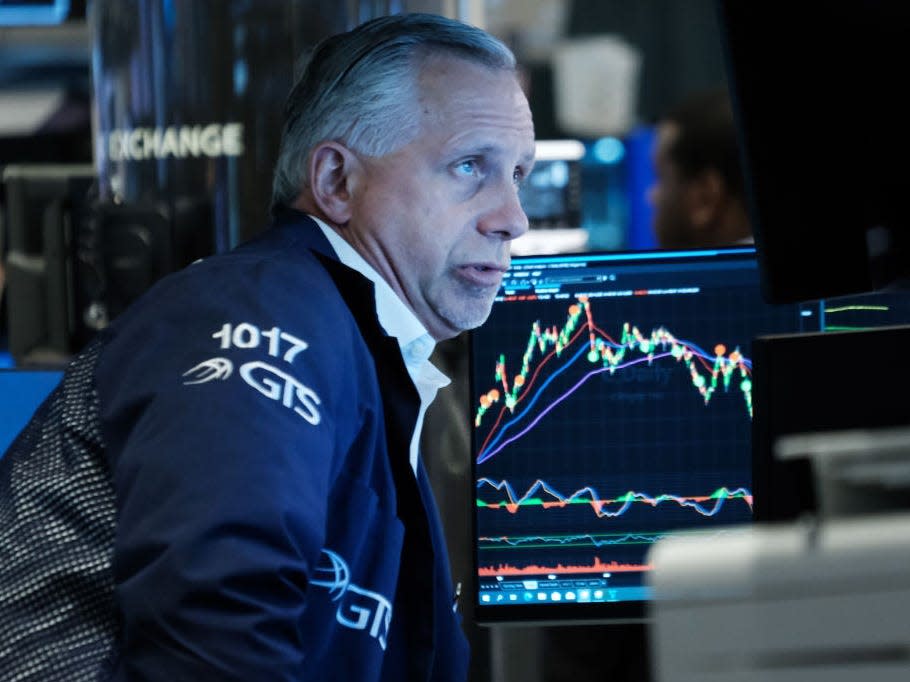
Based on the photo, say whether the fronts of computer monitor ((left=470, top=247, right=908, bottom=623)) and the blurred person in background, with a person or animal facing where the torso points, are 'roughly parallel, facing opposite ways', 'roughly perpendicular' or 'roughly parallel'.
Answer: roughly perpendicular

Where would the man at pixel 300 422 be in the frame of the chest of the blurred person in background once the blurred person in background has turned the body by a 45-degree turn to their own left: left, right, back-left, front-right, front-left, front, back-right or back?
front-left

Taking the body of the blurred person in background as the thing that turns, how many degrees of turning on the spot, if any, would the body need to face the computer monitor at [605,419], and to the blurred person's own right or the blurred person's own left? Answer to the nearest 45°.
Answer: approximately 90° to the blurred person's own left

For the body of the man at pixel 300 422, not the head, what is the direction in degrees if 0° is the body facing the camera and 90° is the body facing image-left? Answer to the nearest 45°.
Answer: approximately 270°

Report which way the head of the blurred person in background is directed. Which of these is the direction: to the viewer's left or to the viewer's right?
to the viewer's left

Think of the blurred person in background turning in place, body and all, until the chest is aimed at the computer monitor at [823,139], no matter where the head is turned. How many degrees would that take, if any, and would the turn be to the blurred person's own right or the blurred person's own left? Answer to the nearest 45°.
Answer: approximately 90° to the blurred person's own left

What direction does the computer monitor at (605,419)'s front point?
toward the camera

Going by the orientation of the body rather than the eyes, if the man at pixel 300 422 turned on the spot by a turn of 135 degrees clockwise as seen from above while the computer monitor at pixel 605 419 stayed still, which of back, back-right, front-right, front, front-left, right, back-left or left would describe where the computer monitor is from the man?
back

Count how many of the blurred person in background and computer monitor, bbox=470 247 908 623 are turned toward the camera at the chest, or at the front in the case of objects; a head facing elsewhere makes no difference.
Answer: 1

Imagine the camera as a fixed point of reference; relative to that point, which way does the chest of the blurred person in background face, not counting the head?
to the viewer's left

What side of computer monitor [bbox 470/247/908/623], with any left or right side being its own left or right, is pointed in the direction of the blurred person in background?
back

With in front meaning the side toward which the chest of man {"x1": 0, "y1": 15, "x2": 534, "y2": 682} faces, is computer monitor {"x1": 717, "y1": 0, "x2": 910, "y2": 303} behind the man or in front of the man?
in front
